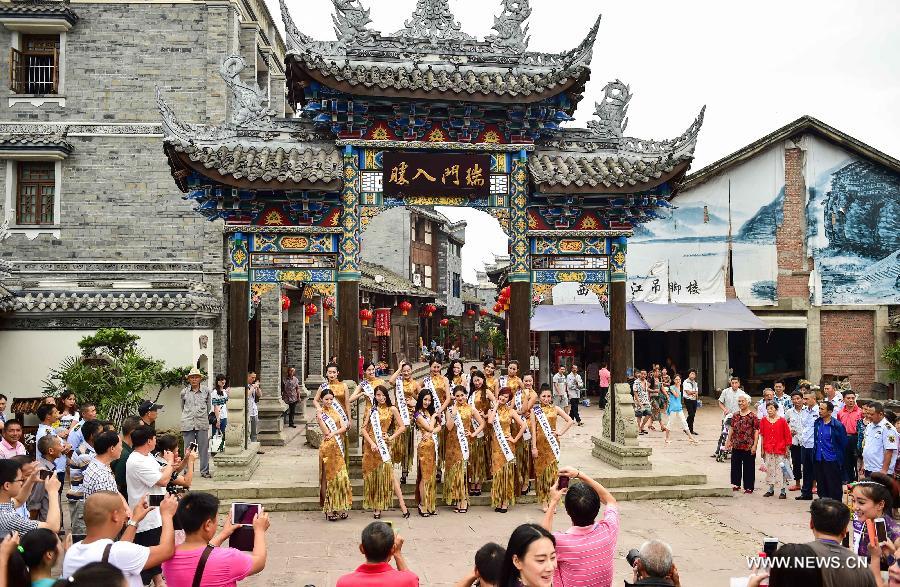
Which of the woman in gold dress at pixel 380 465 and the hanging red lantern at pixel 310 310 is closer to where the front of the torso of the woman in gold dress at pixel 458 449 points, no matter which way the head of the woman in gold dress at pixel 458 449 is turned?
the woman in gold dress

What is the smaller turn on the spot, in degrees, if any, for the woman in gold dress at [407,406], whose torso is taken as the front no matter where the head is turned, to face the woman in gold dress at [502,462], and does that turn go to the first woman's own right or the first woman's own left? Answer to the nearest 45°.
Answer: approximately 90° to the first woman's own left

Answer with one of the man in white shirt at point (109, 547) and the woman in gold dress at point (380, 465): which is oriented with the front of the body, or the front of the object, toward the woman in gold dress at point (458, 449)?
the man in white shirt

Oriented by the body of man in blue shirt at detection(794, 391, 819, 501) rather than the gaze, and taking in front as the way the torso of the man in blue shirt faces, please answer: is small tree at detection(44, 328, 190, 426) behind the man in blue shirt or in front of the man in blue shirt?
in front

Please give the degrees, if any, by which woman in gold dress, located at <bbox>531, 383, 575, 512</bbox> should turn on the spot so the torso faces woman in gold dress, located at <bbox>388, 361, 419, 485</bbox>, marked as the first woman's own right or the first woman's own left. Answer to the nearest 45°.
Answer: approximately 90° to the first woman's own right

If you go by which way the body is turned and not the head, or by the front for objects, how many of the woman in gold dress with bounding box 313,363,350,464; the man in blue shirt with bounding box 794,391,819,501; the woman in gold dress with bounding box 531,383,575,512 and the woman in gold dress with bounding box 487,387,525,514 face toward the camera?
3

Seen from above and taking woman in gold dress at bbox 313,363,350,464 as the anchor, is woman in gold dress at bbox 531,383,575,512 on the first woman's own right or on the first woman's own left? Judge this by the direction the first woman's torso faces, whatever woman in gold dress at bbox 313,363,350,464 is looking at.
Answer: on the first woman's own left

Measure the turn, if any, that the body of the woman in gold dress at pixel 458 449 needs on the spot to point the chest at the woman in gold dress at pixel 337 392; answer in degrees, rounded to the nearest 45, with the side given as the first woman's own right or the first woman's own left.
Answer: approximately 90° to the first woman's own right

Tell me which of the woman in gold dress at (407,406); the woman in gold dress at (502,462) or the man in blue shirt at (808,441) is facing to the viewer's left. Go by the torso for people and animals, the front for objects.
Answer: the man in blue shirt
